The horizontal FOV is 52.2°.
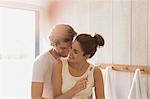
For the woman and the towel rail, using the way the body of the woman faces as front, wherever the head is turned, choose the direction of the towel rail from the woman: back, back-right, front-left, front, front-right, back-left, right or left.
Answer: back-left

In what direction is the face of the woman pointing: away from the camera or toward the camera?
toward the camera

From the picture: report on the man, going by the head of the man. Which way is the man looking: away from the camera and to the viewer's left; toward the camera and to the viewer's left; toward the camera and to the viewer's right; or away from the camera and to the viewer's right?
toward the camera and to the viewer's right

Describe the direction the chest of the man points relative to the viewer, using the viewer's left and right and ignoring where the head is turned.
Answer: facing the viewer and to the right of the viewer

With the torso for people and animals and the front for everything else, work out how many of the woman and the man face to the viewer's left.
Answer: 0

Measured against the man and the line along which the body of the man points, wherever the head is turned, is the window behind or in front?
behind

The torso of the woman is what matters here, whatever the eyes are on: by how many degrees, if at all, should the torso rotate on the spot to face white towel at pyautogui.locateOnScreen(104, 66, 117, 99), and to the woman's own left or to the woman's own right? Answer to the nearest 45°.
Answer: approximately 135° to the woman's own left

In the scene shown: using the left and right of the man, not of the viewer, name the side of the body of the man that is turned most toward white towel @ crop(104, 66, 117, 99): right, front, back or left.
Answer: left

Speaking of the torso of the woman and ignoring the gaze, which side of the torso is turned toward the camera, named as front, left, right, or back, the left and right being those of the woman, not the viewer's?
front

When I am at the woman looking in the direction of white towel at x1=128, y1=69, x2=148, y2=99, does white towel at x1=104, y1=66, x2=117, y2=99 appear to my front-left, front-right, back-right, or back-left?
front-left
